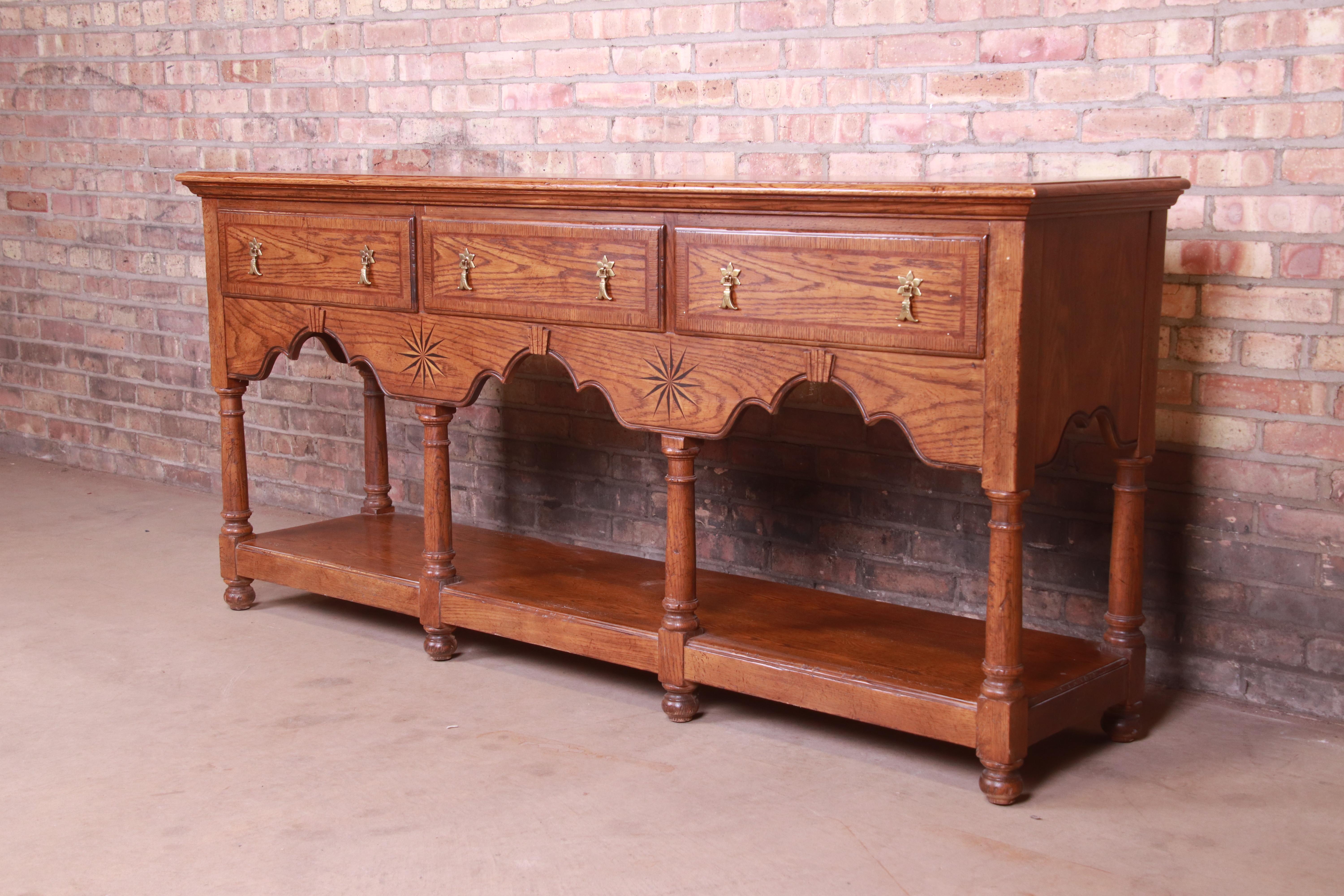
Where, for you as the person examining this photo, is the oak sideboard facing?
facing the viewer and to the left of the viewer
